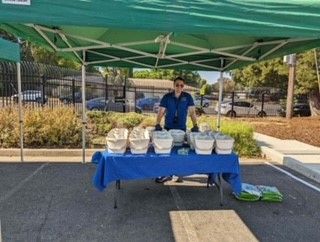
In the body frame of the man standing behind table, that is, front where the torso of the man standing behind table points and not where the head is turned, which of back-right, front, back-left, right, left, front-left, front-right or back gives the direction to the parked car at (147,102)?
back

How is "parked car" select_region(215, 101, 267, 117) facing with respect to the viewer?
to the viewer's right

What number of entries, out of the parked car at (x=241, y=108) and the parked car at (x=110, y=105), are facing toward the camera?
0

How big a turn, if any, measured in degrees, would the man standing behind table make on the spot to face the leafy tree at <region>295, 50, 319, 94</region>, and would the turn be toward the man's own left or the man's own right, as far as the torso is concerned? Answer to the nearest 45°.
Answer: approximately 135° to the man's own left

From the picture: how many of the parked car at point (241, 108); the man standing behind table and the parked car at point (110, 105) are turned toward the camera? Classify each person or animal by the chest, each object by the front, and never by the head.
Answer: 1

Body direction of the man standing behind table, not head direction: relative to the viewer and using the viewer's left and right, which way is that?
facing the viewer

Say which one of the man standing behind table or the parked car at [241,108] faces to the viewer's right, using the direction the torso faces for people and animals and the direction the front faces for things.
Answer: the parked car

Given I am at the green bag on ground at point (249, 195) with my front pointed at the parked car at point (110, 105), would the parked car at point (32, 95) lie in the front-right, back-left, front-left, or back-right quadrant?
front-left
